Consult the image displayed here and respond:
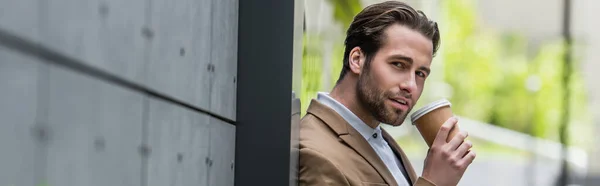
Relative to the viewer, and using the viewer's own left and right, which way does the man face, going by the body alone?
facing the viewer and to the right of the viewer

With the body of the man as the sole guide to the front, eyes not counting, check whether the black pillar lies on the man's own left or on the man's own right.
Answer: on the man's own right
